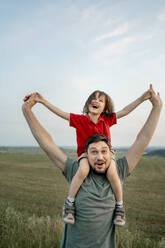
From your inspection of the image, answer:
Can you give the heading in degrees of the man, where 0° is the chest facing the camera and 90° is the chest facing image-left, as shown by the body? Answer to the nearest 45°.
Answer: approximately 0°
